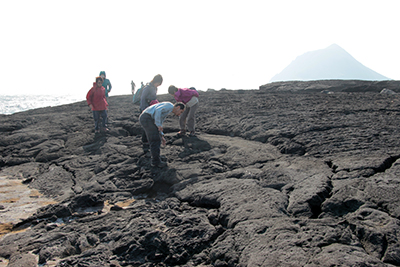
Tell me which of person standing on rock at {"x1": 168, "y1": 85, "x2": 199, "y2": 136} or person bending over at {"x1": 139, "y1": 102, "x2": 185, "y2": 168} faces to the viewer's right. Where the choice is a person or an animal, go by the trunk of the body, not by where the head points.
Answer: the person bending over

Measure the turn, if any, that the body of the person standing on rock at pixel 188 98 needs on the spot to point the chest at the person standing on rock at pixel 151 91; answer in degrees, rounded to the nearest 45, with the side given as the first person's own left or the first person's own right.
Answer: approximately 45° to the first person's own left

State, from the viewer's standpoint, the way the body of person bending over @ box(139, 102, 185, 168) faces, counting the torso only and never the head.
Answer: to the viewer's right

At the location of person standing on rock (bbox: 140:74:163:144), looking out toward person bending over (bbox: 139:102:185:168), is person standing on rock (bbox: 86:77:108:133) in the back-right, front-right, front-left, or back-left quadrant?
back-right

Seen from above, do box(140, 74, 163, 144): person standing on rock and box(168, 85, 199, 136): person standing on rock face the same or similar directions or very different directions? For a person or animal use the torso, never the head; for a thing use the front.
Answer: very different directions

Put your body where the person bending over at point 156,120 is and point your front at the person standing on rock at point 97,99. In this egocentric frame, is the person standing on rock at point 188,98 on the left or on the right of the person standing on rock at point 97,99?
right

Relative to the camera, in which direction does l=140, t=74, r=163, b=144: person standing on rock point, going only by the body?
to the viewer's right

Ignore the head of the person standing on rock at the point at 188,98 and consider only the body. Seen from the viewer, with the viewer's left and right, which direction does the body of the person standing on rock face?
facing to the left of the viewer
